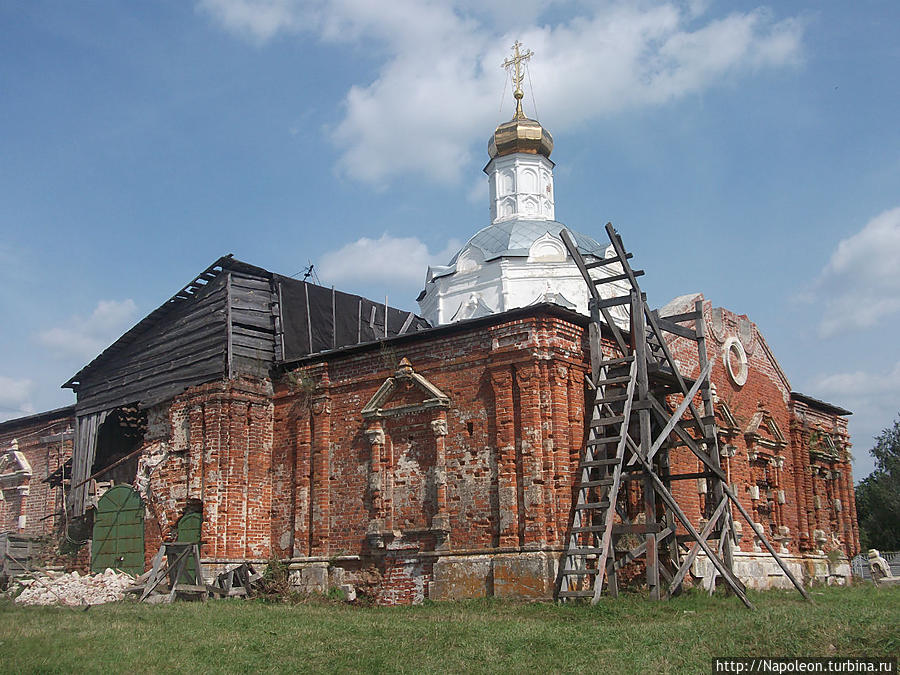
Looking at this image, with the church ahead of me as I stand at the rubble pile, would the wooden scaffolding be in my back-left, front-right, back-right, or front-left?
front-right
